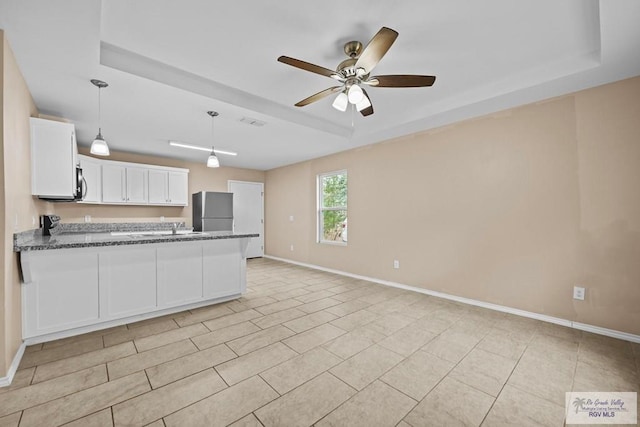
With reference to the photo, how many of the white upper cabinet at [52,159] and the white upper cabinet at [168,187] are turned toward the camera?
1

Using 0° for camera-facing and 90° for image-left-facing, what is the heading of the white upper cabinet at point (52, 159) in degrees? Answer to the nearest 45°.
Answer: approximately 270°

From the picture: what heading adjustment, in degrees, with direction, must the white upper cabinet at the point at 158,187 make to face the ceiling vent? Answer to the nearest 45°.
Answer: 0° — it already faces it

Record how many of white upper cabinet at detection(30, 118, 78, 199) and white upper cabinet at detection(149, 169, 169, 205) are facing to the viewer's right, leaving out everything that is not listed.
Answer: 1

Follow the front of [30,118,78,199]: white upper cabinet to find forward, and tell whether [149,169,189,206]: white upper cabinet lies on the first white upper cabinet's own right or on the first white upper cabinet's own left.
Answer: on the first white upper cabinet's own left

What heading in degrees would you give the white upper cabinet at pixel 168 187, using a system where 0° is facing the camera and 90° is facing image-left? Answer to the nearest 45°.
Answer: approximately 0°

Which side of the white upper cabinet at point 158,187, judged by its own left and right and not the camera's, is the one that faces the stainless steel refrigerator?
left

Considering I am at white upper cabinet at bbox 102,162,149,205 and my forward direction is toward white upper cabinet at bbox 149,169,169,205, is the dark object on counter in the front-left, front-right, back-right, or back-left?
back-right

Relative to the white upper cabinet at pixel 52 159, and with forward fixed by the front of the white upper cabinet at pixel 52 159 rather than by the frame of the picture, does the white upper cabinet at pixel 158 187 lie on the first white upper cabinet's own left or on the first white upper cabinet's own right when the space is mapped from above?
on the first white upper cabinet's own left
